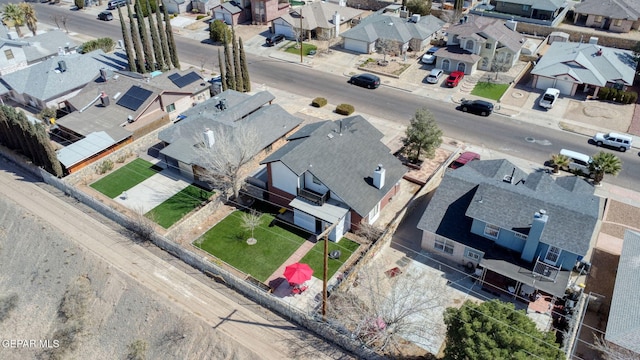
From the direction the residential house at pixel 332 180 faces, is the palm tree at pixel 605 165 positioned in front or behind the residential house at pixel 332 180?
in front

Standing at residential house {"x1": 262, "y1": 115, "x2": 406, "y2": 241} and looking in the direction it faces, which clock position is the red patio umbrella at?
The red patio umbrella is roughly at 5 o'clock from the residential house.

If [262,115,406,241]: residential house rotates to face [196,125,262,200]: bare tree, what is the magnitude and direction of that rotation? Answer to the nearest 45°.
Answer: approximately 135° to its left

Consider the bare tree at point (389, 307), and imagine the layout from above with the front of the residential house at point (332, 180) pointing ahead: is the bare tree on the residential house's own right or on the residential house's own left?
on the residential house's own right

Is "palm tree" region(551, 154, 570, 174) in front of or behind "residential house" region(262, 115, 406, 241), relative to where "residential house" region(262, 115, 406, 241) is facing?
in front

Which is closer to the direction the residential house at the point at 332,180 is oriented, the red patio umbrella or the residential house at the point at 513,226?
the residential house

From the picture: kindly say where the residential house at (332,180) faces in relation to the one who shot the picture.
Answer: facing away from the viewer and to the right of the viewer

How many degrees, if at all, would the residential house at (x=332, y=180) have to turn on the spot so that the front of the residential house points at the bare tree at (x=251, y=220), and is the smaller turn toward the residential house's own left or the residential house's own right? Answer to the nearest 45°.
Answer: approximately 135° to the residential house's own left

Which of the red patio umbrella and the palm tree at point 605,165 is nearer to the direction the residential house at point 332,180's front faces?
the palm tree

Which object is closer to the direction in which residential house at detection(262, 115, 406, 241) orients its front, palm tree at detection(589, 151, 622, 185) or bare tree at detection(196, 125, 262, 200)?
the palm tree
